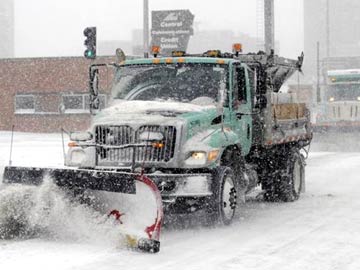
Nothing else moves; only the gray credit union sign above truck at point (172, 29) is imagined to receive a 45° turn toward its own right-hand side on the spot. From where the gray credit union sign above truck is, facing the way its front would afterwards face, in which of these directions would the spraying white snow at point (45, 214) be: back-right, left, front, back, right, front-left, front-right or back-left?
front-left

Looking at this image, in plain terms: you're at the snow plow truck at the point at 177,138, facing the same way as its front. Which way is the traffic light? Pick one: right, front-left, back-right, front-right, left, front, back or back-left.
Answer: back-right

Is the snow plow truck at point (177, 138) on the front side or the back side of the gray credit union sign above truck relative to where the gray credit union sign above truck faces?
on the front side

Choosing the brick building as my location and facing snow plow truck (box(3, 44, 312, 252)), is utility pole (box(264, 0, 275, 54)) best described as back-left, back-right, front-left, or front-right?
front-left

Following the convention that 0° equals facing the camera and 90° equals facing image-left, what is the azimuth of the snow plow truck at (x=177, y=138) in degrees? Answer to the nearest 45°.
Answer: approximately 45°

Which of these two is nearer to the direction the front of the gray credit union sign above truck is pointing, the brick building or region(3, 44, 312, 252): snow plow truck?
the snow plow truck

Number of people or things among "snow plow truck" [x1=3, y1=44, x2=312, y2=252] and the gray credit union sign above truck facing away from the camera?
0

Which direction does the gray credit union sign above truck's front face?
toward the camera

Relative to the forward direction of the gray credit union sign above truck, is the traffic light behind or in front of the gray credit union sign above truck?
in front

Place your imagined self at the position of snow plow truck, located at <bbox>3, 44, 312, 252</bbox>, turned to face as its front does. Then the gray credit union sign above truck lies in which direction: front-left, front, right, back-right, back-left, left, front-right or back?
back-right

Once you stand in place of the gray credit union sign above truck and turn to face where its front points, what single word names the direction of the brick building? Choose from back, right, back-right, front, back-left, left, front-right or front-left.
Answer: back-right

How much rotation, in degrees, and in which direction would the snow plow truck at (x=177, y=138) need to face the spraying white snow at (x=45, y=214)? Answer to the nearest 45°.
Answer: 0° — it already faces it
